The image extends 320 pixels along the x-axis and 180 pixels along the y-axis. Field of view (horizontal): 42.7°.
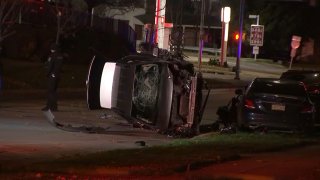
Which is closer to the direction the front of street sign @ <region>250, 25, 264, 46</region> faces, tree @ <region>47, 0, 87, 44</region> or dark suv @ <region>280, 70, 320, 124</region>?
the dark suv

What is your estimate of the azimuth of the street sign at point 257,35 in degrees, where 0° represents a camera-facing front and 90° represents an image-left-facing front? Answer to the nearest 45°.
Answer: approximately 0°

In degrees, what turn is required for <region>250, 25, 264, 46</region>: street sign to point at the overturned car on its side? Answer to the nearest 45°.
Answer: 0° — it already faces it

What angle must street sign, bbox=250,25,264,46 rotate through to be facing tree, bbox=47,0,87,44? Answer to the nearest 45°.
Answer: approximately 45° to its right

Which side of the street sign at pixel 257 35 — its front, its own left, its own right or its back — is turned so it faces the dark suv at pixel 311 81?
front
